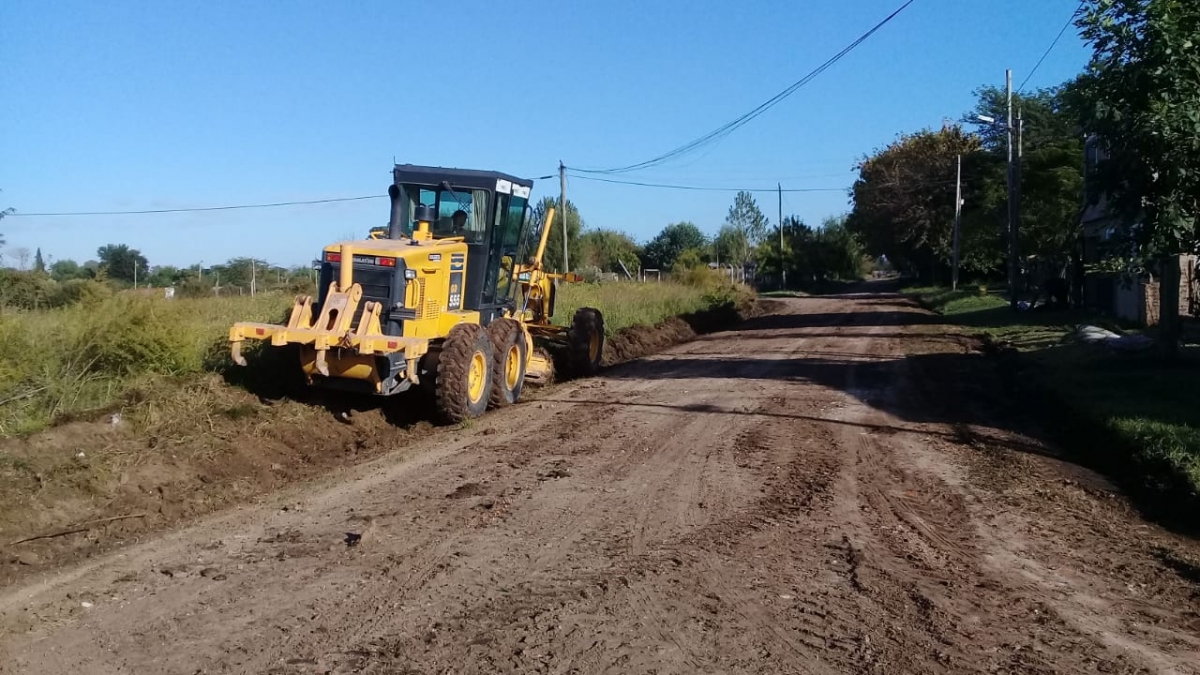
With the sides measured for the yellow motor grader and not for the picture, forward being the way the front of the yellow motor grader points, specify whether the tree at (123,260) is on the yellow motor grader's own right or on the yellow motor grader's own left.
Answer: on the yellow motor grader's own left

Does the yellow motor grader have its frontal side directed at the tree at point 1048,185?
yes

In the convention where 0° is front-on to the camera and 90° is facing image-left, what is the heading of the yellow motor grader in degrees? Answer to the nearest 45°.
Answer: approximately 225°

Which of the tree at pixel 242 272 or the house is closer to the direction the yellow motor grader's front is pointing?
the house

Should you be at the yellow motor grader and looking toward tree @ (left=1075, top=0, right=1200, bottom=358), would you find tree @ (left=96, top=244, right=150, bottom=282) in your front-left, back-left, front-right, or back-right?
back-left

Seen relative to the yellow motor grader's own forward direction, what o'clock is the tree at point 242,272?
The tree is roughly at 10 o'clock from the yellow motor grader.

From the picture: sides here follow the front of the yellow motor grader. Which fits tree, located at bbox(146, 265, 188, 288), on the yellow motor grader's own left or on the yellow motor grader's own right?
on the yellow motor grader's own left
